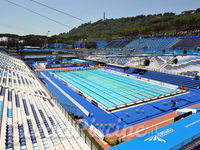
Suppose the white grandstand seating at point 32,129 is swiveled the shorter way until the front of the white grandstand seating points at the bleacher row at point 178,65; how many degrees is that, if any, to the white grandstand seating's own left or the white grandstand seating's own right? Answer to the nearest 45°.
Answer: approximately 45° to the white grandstand seating's own left

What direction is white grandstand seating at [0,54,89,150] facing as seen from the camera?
to the viewer's right

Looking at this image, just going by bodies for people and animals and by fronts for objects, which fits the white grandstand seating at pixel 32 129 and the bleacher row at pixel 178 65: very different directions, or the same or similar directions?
very different directions

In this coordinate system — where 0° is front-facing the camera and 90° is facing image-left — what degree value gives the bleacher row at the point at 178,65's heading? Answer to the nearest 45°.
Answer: approximately 45°
